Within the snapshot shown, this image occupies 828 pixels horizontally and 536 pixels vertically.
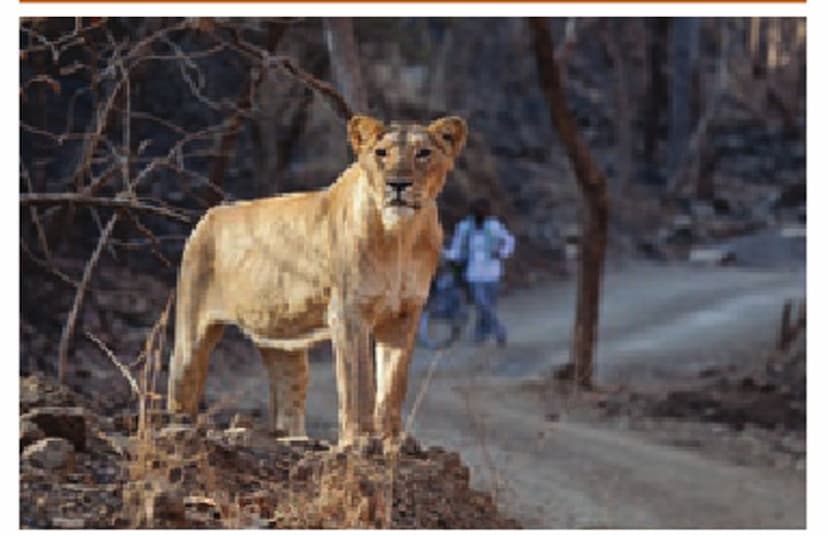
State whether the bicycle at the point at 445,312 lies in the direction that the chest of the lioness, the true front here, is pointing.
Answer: no

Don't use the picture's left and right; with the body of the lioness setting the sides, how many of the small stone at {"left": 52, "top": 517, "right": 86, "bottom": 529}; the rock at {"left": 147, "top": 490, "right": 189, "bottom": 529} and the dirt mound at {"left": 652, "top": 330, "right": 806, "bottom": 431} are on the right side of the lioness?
2

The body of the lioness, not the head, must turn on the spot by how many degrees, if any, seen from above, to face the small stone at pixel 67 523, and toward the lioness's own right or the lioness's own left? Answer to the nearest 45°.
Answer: approximately 90° to the lioness's own right

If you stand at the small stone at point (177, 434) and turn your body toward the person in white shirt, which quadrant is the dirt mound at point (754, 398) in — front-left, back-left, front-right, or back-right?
front-right

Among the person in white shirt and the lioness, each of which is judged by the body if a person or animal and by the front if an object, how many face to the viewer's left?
0

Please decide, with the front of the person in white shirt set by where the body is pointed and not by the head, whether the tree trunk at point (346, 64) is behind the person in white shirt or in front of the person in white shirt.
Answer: in front

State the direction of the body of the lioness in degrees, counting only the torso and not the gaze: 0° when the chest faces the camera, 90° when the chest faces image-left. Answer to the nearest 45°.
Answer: approximately 315°

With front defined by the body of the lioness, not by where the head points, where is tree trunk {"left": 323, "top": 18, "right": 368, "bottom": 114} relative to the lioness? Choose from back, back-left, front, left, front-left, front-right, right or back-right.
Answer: back-left

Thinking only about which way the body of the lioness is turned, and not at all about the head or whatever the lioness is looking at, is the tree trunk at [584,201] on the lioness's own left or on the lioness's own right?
on the lioness's own left
